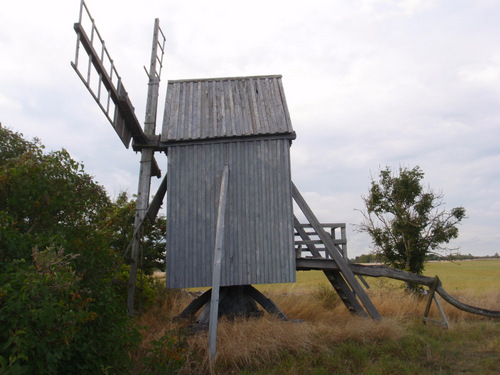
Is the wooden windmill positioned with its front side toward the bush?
no

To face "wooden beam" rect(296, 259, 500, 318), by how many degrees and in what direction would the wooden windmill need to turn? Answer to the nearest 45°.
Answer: approximately 180°

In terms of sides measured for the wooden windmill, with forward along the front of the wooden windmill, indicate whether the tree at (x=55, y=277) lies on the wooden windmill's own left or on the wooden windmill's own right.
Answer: on the wooden windmill's own left

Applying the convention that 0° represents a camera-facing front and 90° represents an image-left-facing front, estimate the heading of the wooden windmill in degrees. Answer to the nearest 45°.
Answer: approximately 90°

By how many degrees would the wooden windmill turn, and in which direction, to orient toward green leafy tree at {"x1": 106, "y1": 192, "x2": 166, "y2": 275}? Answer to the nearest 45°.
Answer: approximately 45° to its right

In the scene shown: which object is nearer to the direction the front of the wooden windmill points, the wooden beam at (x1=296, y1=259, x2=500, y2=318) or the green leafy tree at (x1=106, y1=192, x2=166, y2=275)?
the green leafy tree

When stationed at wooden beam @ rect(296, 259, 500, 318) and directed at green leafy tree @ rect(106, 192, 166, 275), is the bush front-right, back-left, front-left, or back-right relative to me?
front-left
